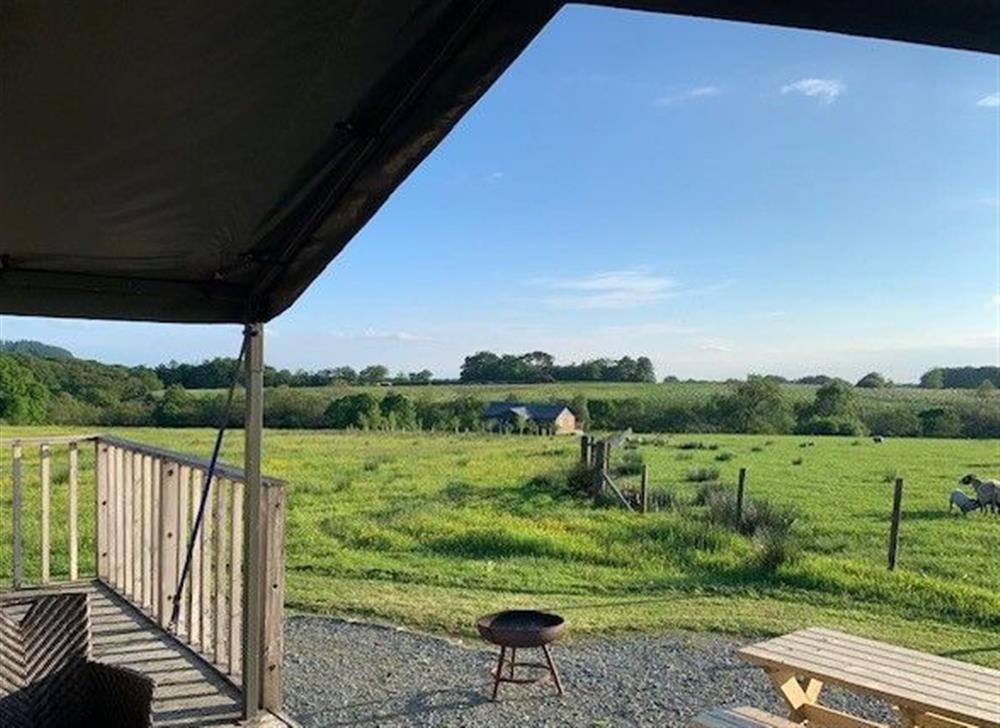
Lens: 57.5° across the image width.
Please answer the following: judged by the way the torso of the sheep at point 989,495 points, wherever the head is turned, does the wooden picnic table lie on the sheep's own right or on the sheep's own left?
on the sheep's own left

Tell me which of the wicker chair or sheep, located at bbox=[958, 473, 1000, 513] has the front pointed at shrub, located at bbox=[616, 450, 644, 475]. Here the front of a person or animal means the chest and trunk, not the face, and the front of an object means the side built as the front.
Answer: the sheep

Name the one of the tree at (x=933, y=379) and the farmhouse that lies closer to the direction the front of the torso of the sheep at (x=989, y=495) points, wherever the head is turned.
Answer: the farmhouse

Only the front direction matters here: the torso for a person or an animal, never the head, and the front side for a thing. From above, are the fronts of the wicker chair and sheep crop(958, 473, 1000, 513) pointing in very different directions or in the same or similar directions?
very different directions

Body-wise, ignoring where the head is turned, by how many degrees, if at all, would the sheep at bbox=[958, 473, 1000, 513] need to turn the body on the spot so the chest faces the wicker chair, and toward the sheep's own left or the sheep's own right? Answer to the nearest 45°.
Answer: approximately 90° to the sheep's own left

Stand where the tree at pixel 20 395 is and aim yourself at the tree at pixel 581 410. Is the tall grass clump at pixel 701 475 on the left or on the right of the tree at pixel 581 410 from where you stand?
right

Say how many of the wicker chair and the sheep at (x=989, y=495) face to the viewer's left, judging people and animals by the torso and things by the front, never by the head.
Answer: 1

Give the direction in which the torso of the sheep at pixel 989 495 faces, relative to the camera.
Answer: to the viewer's left
